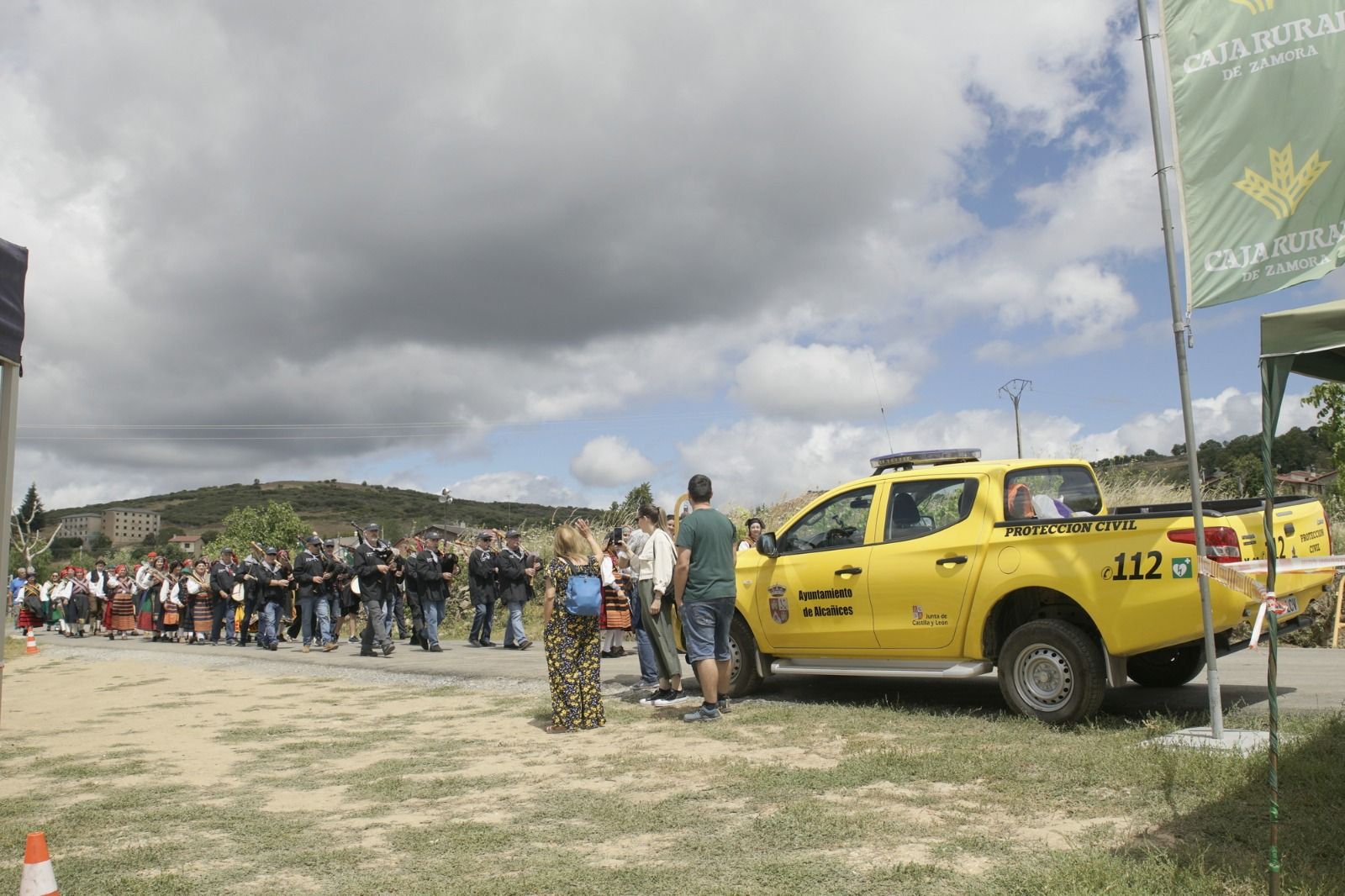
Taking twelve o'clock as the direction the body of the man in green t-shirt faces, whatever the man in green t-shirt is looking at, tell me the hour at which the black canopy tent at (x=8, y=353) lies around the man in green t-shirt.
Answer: The black canopy tent is roughly at 9 o'clock from the man in green t-shirt.

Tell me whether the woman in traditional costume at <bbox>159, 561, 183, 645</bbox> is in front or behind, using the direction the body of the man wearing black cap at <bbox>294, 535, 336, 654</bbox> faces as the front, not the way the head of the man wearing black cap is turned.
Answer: behind

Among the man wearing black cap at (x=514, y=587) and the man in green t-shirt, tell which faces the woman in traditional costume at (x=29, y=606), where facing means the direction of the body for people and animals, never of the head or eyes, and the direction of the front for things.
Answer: the man in green t-shirt

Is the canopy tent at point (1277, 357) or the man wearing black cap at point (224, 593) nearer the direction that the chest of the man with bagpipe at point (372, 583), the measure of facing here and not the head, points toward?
the canopy tent

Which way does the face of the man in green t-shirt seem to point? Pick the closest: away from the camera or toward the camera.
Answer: away from the camera

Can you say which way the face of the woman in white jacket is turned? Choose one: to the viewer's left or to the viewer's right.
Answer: to the viewer's left
